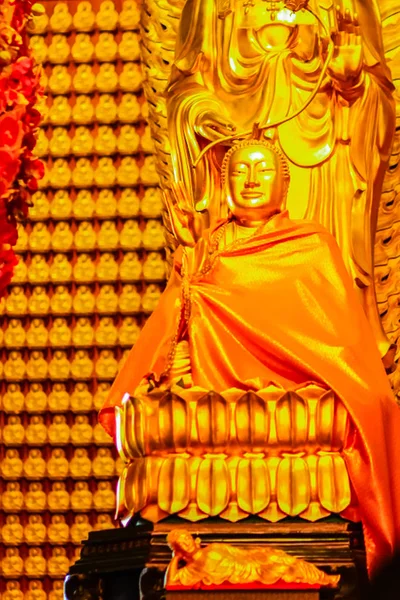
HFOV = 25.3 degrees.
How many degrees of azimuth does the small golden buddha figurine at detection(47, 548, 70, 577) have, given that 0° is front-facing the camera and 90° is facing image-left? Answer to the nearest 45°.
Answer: approximately 0°

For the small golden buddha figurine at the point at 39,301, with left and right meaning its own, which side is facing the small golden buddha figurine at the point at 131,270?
left

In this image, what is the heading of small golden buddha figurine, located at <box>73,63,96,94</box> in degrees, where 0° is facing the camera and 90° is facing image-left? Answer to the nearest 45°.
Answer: approximately 0°
